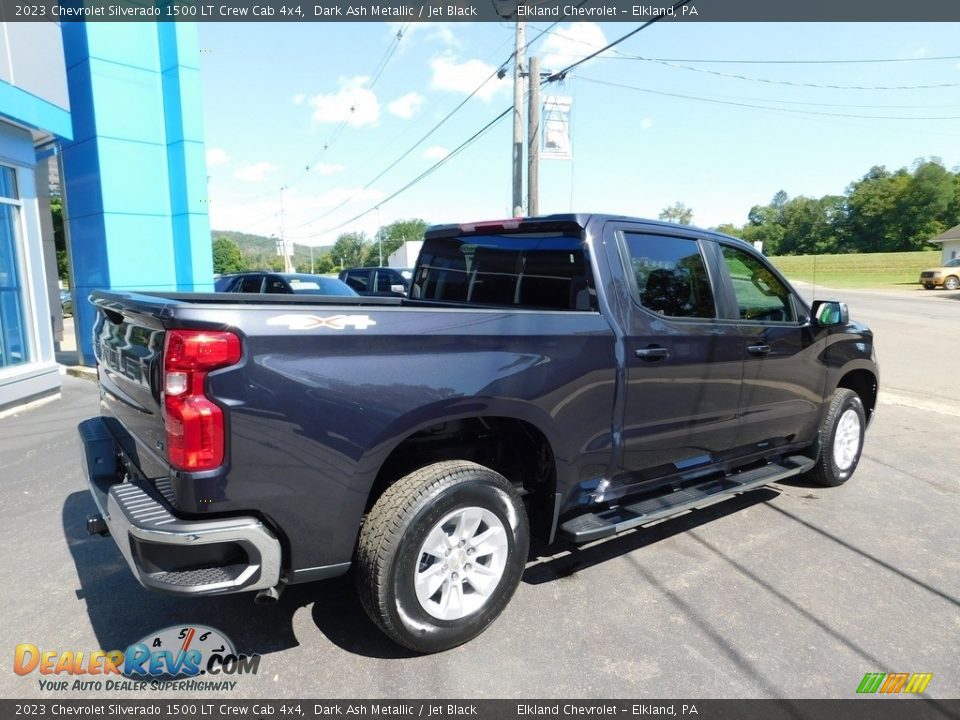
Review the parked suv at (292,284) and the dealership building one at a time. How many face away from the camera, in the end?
0

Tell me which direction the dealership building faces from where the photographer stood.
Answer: facing the viewer and to the right of the viewer

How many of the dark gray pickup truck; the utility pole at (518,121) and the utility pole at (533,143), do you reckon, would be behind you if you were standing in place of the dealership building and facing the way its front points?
0

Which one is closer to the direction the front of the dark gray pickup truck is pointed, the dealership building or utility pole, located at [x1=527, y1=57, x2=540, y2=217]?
the utility pole

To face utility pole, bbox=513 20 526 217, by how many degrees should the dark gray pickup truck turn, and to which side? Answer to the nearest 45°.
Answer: approximately 45° to its left

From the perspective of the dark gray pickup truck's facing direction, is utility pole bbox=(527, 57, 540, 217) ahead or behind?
ahead

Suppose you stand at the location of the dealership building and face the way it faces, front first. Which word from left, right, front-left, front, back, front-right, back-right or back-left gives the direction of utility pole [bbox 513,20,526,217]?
front-left

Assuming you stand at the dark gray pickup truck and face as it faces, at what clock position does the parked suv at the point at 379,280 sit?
The parked suv is roughly at 10 o'clock from the dark gray pickup truck.

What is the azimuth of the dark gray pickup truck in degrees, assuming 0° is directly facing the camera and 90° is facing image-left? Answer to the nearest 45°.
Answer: approximately 225°

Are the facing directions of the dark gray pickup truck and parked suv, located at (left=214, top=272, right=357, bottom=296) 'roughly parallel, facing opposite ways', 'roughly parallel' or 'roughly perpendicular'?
roughly perpendicular

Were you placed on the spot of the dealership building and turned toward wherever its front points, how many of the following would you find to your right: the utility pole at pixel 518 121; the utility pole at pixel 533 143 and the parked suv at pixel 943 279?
0

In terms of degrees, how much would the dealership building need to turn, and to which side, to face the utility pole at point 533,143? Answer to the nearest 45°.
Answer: approximately 45° to its left
